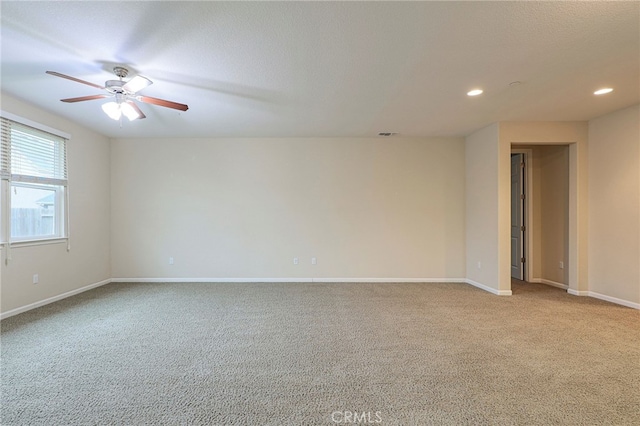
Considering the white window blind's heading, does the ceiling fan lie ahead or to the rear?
ahead

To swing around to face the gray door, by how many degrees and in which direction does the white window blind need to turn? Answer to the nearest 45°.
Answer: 0° — it already faces it

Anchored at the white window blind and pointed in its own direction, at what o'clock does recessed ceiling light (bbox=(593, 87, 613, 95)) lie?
The recessed ceiling light is roughly at 12 o'clock from the white window blind.

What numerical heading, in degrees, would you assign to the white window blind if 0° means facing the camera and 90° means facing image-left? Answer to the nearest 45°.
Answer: approximately 315°
